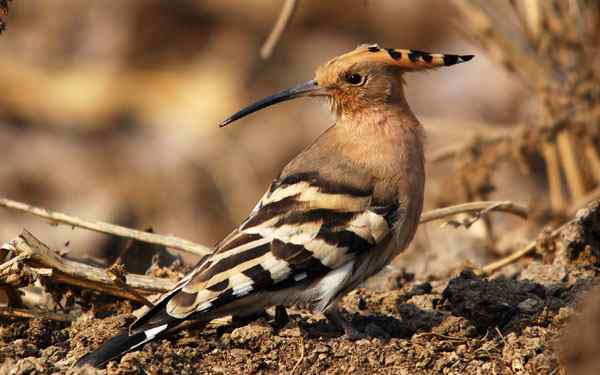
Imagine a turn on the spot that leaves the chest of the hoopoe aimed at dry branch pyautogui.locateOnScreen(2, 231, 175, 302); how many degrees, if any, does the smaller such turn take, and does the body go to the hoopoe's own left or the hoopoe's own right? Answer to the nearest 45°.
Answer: approximately 180°

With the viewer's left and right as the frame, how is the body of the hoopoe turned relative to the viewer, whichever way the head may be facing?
facing to the right of the viewer

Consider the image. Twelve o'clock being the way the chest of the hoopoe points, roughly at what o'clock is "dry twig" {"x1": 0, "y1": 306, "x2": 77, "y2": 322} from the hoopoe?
The dry twig is roughly at 6 o'clock from the hoopoe.

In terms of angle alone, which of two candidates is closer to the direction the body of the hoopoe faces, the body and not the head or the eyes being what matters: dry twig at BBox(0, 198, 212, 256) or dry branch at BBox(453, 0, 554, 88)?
the dry branch

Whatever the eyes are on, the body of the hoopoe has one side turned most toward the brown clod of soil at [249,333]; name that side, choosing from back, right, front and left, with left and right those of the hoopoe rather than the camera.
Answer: back

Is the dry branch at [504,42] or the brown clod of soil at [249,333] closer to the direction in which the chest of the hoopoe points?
the dry branch

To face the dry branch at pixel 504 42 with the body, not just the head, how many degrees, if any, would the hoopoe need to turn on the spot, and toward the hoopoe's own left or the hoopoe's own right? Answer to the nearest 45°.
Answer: approximately 45° to the hoopoe's own left

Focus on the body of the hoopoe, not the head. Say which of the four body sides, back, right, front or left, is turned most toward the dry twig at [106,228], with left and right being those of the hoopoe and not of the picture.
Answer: back
